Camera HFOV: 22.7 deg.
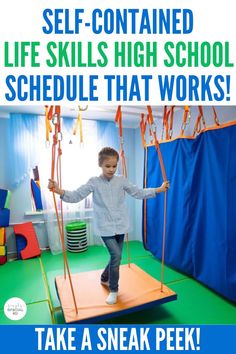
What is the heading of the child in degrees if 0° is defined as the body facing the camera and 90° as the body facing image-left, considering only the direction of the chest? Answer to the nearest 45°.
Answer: approximately 0°
